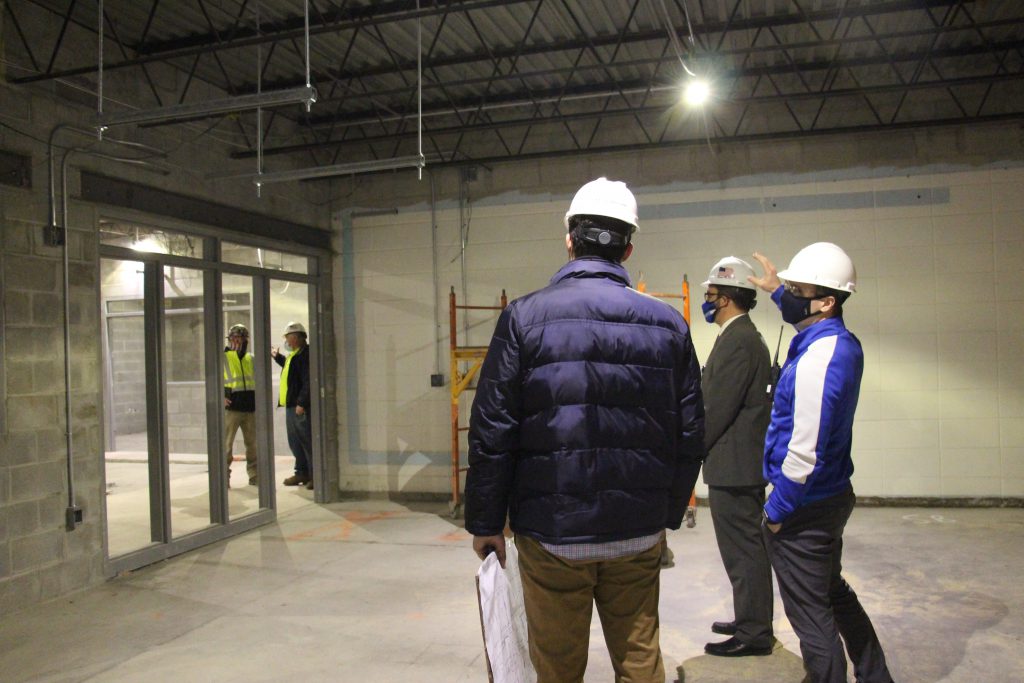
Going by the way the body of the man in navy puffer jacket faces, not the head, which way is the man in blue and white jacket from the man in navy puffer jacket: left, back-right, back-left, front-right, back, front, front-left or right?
front-right

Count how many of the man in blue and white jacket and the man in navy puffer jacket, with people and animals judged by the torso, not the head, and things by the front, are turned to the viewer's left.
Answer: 1

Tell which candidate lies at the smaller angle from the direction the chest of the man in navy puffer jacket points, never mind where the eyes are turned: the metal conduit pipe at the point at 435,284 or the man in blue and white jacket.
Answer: the metal conduit pipe

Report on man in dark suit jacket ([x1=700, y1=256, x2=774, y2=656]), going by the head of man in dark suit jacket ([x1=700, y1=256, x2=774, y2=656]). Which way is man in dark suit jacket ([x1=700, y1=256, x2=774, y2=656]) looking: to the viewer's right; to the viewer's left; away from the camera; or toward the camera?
to the viewer's left

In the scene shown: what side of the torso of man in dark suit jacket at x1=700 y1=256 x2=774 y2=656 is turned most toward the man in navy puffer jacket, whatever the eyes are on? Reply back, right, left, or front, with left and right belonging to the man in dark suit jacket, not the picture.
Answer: left

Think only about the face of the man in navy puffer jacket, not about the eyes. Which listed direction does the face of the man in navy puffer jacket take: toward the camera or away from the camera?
away from the camera

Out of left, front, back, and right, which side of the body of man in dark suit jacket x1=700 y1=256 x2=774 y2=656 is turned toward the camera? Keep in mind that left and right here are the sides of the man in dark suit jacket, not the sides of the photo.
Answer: left

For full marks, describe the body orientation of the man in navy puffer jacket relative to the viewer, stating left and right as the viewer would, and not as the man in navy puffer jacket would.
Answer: facing away from the viewer

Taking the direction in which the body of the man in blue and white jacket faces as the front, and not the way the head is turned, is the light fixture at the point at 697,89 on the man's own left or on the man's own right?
on the man's own right

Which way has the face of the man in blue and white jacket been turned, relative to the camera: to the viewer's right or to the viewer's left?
to the viewer's left

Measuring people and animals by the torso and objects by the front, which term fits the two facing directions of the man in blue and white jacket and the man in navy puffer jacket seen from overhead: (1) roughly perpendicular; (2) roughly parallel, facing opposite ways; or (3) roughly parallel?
roughly perpendicular

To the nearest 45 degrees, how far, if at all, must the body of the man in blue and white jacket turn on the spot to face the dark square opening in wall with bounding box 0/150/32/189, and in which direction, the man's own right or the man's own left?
0° — they already face it

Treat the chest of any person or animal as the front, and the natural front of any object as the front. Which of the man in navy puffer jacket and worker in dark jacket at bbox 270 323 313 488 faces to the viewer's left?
the worker in dark jacket

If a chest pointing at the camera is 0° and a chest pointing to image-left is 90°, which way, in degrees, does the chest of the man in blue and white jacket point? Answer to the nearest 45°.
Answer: approximately 90°

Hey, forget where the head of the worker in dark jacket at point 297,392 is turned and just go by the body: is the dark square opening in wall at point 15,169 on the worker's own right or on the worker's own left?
on the worker's own left

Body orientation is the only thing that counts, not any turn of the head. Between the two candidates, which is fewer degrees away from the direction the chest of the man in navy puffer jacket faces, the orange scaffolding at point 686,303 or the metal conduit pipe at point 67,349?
the orange scaffolding

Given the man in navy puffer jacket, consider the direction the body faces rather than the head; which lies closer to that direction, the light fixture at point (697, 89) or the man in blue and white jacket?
the light fixture
